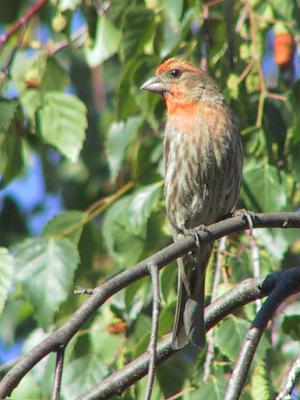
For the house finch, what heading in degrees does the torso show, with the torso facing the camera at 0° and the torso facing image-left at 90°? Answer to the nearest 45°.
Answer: approximately 45°
